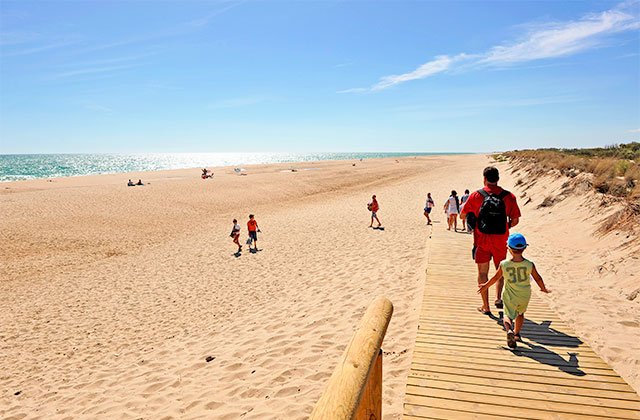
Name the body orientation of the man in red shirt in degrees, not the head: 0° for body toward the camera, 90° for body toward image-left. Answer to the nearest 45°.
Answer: approximately 180°

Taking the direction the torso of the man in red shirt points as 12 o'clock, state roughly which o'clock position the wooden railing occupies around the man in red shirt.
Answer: The wooden railing is roughly at 6 o'clock from the man in red shirt.

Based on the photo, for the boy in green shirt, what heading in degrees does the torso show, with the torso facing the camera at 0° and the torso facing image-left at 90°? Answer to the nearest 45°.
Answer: approximately 180°

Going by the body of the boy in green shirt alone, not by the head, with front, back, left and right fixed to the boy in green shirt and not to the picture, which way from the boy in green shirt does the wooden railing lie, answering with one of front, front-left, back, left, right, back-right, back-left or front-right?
back

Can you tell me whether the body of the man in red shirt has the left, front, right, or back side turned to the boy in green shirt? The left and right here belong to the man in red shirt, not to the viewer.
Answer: back

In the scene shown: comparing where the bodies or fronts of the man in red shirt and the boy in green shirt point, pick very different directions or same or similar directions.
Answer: same or similar directions

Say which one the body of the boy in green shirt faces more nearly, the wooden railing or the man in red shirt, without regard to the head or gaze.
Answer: the man in red shirt

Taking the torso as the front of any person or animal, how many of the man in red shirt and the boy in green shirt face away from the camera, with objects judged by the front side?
2
